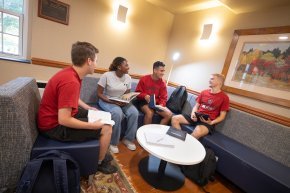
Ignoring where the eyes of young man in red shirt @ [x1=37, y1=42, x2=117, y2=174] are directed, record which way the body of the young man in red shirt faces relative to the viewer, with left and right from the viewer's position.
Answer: facing to the right of the viewer

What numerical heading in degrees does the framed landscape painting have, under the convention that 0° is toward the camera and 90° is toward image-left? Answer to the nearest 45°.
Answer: approximately 45°

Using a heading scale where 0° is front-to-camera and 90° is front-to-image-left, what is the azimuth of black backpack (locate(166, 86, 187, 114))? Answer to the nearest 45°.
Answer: approximately 45°

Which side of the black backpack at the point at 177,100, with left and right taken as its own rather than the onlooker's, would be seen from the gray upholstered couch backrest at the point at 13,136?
front

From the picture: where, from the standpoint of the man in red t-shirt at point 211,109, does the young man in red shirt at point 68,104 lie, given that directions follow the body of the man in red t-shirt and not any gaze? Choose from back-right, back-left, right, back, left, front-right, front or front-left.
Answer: front

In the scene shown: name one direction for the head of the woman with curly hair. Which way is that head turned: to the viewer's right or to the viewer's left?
to the viewer's right

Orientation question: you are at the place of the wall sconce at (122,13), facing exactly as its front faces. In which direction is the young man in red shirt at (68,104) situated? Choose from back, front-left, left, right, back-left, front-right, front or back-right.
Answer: front-right

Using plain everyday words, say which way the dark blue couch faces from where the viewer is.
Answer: facing the viewer and to the left of the viewer

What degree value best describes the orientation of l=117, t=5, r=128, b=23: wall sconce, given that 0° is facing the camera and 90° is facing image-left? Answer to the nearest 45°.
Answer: approximately 315°

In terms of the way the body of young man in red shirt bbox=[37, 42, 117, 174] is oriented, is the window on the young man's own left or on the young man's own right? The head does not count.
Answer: on the young man's own left

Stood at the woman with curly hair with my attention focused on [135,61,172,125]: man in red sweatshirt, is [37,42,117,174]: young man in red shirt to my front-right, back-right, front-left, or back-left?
back-right

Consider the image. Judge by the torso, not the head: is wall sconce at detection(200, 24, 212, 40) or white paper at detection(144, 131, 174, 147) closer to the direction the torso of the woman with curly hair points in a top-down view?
the white paper

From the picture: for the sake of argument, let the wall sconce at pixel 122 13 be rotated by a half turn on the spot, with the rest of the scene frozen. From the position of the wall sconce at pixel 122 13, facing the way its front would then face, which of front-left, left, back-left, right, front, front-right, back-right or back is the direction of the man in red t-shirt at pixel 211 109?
back
